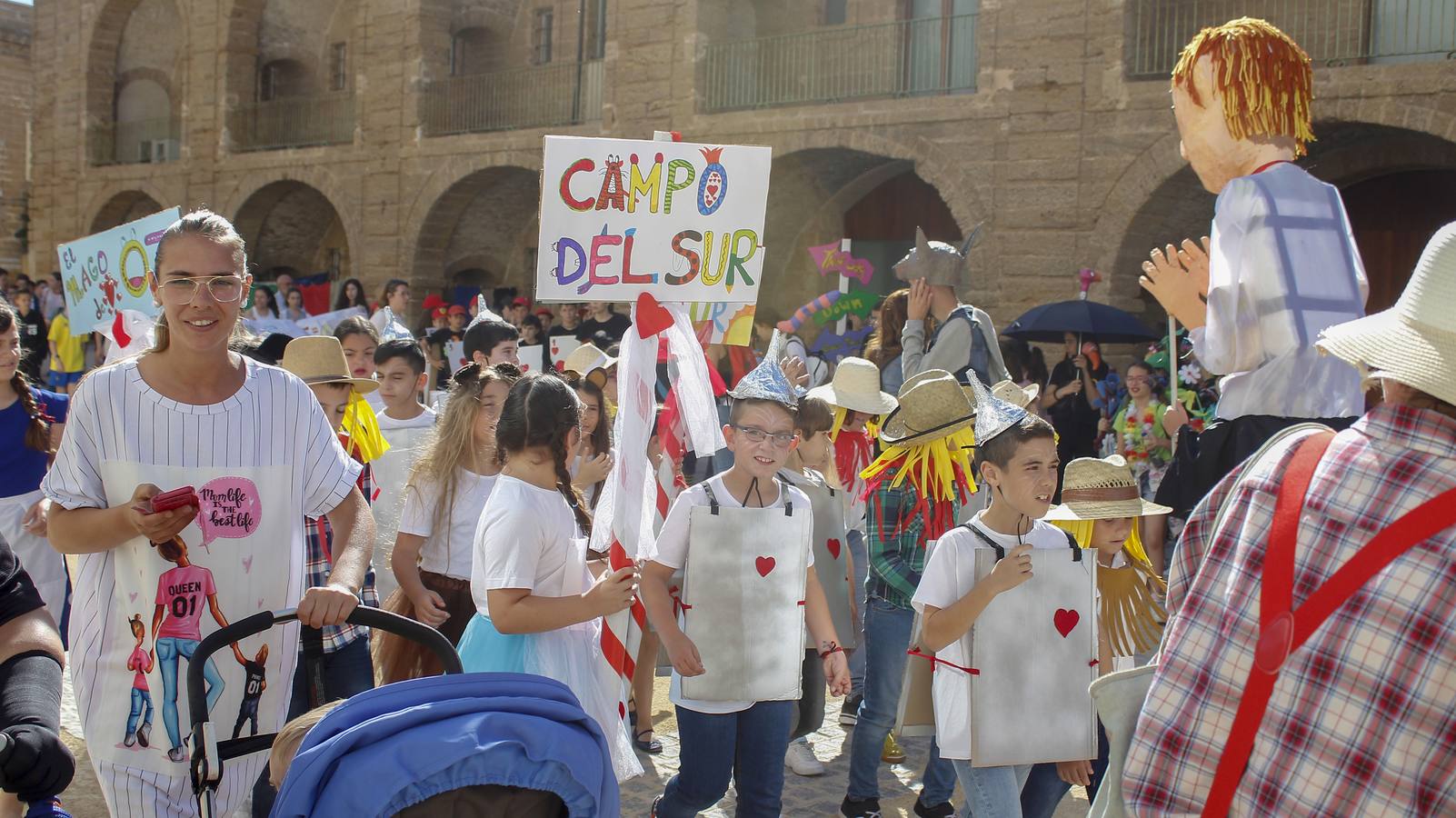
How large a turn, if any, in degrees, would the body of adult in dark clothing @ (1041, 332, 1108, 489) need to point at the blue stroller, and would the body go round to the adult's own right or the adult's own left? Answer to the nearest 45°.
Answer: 0° — they already face it

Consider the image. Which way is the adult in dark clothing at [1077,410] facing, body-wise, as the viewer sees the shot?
toward the camera

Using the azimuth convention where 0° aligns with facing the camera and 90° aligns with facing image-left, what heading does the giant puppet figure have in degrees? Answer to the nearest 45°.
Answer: approximately 135°

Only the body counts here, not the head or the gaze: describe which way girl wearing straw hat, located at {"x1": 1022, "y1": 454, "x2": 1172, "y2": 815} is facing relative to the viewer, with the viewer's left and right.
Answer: facing the viewer and to the right of the viewer

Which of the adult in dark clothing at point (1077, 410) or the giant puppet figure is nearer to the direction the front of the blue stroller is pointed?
the giant puppet figure

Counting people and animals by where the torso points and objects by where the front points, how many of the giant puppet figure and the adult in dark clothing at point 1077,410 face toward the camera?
1

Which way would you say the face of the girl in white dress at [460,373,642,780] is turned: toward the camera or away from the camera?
away from the camera

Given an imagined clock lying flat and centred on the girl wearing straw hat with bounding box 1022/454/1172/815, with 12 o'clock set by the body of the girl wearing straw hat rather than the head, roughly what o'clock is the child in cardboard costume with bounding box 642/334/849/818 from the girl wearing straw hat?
The child in cardboard costume is roughly at 3 o'clock from the girl wearing straw hat.

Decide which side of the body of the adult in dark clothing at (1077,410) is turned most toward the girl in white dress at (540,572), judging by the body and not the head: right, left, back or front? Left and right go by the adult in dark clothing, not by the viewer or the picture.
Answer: front

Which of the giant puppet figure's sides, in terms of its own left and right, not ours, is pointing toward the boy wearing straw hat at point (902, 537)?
front

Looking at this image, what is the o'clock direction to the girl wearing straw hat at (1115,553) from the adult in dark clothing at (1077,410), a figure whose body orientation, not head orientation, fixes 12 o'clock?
The girl wearing straw hat is roughly at 12 o'clock from the adult in dark clothing.

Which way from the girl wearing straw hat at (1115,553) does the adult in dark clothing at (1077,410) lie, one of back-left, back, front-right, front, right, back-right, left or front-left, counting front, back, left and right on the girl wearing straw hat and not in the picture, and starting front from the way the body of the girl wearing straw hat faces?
back-left
